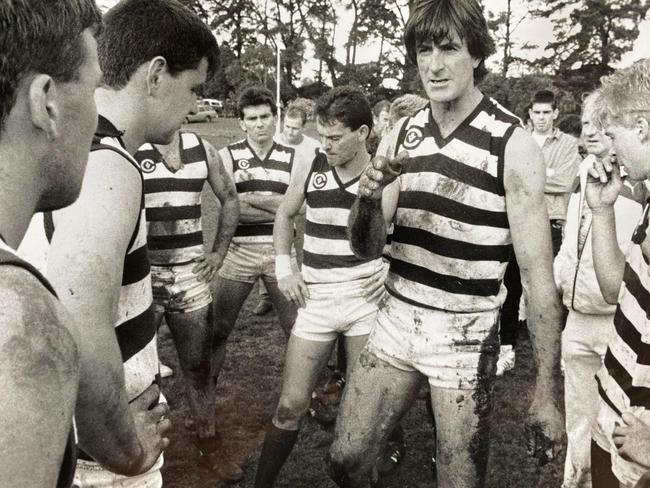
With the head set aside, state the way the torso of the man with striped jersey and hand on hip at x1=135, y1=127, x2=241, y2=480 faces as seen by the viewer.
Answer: toward the camera

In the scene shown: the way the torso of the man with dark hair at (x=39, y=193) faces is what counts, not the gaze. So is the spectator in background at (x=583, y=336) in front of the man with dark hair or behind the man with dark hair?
in front

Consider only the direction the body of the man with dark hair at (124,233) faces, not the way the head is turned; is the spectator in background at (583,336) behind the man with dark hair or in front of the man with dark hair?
in front

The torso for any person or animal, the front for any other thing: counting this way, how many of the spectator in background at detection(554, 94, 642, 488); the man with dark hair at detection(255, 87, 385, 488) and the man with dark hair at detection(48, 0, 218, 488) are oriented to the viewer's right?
1

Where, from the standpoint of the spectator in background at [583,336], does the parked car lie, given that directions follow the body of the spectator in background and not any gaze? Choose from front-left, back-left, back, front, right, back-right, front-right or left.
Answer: right

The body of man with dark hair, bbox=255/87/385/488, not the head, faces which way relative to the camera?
toward the camera

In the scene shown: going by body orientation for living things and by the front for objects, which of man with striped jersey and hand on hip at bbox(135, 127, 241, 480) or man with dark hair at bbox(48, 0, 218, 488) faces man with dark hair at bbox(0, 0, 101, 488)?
man with striped jersey and hand on hip at bbox(135, 127, 241, 480)

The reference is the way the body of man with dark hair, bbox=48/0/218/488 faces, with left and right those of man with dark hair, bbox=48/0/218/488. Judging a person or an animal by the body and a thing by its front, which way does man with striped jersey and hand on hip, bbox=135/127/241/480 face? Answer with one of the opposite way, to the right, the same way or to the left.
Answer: to the right

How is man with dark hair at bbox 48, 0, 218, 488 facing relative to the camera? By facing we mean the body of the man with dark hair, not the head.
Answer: to the viewer's right

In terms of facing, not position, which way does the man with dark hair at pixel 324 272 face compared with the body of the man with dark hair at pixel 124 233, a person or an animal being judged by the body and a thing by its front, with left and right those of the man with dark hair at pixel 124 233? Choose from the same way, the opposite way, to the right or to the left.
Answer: to the right

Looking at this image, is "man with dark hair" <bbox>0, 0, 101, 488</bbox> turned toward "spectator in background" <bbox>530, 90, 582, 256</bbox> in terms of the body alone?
yes

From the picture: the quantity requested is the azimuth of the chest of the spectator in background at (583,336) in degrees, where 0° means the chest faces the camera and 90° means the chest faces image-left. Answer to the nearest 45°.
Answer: approximately 45°

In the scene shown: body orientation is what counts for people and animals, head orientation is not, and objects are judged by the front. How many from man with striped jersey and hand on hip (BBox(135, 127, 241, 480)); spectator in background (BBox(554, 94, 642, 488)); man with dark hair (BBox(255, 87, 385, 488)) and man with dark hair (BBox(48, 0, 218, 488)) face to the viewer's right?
1

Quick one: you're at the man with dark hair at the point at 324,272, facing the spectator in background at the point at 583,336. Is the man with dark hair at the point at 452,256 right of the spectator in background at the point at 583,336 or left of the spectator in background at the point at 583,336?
right

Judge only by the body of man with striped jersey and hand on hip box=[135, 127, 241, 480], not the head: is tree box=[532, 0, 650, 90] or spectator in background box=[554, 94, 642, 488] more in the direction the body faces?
the spectator in background

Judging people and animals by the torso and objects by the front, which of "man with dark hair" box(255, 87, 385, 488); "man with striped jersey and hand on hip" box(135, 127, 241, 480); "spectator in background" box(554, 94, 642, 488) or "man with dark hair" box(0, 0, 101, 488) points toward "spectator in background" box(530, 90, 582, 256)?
"man with dark hair" box(0, 0, 101, 488)
